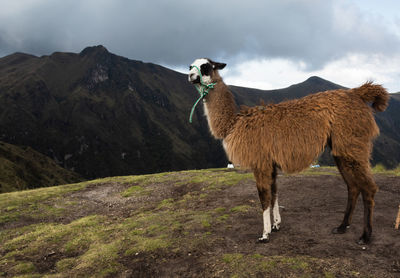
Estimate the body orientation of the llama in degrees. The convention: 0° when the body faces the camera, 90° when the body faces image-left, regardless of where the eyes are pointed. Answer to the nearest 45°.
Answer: approximately 90°
